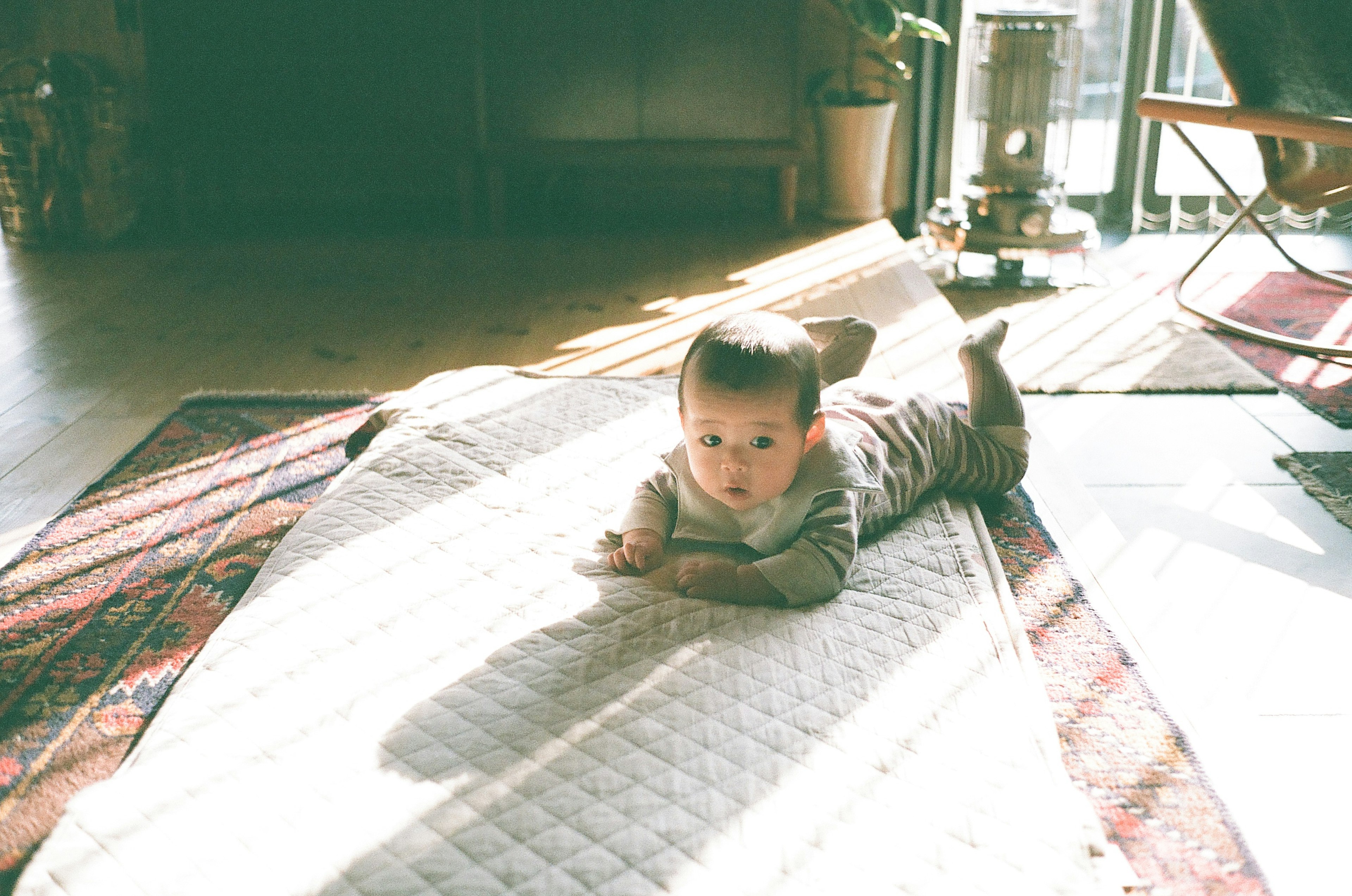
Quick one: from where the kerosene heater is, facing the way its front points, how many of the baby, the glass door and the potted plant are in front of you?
1

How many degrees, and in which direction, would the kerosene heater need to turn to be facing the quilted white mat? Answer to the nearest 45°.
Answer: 0° — it already faces it

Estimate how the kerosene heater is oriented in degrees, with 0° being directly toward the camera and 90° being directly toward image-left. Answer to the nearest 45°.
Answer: approximately 0°

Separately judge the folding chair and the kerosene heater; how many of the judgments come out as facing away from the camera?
0

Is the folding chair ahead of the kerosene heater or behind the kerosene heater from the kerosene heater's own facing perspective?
ahead

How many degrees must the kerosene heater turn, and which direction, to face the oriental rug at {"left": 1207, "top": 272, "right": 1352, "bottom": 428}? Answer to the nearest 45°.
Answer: approximately 45° to its left

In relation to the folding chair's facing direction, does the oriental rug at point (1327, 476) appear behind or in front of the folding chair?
in front

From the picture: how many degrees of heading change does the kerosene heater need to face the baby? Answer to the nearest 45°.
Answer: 0° — it already faces them
